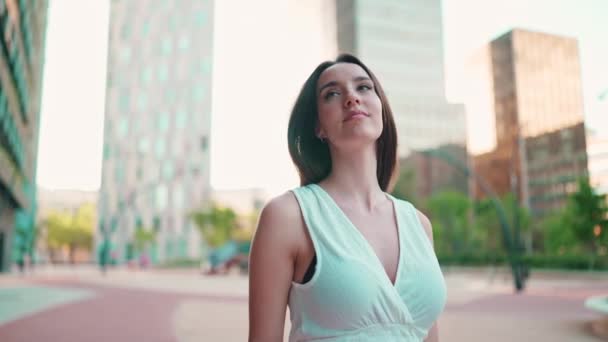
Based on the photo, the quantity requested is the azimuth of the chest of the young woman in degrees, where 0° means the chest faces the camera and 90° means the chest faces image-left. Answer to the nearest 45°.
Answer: approximately 315°

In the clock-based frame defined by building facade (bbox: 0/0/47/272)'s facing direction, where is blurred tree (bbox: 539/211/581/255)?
The blurred tree is roughly at 12 o'clock from the building facade.

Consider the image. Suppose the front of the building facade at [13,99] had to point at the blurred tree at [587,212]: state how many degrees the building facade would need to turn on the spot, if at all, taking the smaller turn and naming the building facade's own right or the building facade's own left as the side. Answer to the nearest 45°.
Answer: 0° — it already faces it

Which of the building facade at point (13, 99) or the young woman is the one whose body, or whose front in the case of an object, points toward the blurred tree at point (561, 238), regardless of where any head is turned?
the building facade

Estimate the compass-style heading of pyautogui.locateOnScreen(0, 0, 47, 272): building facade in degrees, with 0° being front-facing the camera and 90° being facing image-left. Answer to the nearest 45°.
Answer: approximately 270°

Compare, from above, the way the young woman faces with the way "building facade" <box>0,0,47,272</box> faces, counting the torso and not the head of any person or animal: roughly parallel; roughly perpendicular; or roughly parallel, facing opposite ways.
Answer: roughly perpendicular

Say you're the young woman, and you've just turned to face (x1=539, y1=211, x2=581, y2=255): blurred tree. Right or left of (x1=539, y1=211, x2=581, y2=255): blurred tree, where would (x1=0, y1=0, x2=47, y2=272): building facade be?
left

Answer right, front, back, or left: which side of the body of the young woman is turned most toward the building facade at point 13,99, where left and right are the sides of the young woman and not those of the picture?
back
